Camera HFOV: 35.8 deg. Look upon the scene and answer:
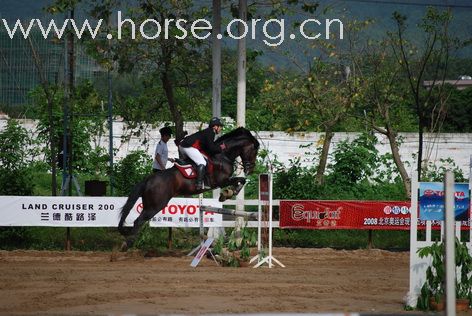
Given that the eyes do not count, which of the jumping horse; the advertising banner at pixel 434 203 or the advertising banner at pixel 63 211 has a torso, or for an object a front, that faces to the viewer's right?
the jumping horse

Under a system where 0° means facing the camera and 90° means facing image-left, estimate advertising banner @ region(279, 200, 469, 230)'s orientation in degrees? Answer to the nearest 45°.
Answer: approximately 0°

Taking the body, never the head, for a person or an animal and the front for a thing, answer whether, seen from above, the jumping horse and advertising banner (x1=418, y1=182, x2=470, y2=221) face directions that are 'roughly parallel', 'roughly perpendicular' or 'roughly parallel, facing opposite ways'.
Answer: roughly perpendicular

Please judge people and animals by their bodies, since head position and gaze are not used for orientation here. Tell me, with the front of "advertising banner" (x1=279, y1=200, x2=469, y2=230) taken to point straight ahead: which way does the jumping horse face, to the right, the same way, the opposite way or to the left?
to the left

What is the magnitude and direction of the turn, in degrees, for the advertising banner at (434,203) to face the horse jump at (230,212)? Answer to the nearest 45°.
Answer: approximately 135° to its right

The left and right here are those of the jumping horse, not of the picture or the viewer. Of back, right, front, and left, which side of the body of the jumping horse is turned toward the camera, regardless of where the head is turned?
right

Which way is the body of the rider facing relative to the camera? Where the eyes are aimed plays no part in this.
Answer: to the viewer's right

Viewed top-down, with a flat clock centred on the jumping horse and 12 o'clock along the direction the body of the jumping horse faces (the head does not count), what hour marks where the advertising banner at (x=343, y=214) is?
The advertising banner is roughly at 11 o'clock from the jumping horse.

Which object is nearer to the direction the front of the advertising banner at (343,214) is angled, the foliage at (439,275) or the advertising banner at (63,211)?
the foliage
